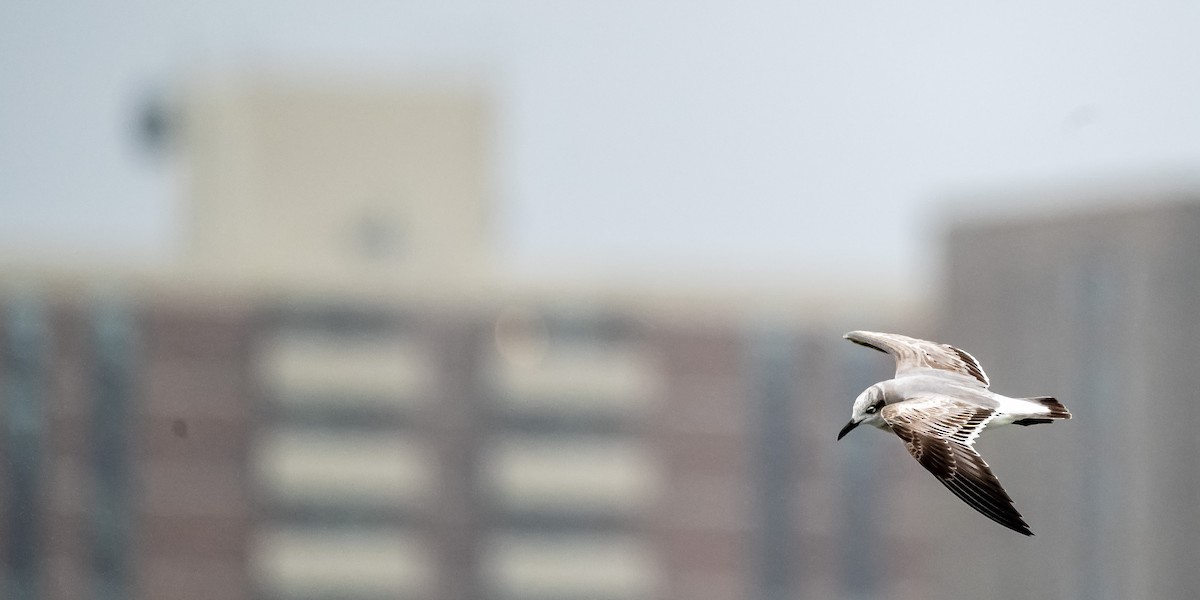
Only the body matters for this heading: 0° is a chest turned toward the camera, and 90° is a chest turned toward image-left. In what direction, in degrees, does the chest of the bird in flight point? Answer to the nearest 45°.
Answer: approximately 90°
